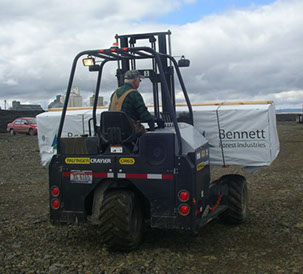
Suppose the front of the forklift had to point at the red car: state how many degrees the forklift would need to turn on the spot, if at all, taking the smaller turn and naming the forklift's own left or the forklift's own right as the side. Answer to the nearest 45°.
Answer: approximately 45° to the forklift's own left

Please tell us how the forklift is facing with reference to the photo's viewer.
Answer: facing away from the viewer and to the right of the viewer

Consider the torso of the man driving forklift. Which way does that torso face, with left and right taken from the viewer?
facing away from the viewer and to the right of the viewer

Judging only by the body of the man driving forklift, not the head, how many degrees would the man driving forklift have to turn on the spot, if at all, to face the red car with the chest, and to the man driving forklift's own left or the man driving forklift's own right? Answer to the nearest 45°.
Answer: approximately 45° to the man driving forklift's own left

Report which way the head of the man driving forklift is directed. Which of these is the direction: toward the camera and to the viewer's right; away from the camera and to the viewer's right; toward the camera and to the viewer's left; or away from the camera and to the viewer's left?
away from the camera and to the viewer's right
